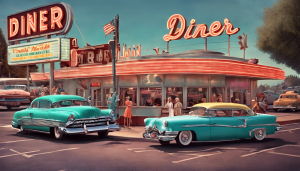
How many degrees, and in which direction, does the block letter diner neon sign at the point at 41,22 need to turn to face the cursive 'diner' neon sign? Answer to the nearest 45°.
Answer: approximately 135° to its left

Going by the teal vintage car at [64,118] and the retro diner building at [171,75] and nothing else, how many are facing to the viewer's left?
0

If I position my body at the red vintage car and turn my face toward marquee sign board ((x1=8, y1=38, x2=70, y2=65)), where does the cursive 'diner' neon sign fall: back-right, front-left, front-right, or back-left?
front-left

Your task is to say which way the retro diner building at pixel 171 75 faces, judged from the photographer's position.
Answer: facing the viewer

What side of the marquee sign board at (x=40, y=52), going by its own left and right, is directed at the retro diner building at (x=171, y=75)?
left

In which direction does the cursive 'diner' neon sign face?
toward the camera

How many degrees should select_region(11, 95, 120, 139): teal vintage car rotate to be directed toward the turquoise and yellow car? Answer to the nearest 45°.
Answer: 0° — it already faces it

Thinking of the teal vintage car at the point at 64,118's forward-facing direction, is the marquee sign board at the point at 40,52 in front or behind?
behind

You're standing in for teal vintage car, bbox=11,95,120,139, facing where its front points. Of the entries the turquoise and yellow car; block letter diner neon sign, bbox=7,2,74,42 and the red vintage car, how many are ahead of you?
1

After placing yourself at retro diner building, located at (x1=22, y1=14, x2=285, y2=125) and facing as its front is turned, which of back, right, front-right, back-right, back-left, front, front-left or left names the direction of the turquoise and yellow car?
front

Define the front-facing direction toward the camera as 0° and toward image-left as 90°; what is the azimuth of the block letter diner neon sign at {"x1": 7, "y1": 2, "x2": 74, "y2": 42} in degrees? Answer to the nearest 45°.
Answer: approximately 45°

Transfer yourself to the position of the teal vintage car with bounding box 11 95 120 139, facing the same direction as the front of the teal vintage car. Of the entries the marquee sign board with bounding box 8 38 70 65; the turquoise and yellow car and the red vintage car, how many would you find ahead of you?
1

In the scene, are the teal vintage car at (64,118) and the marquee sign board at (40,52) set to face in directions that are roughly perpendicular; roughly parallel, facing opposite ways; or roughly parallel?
roughly perpendicular

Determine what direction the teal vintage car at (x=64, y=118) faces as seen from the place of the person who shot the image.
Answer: facing the viewer and to the right of the viewer
